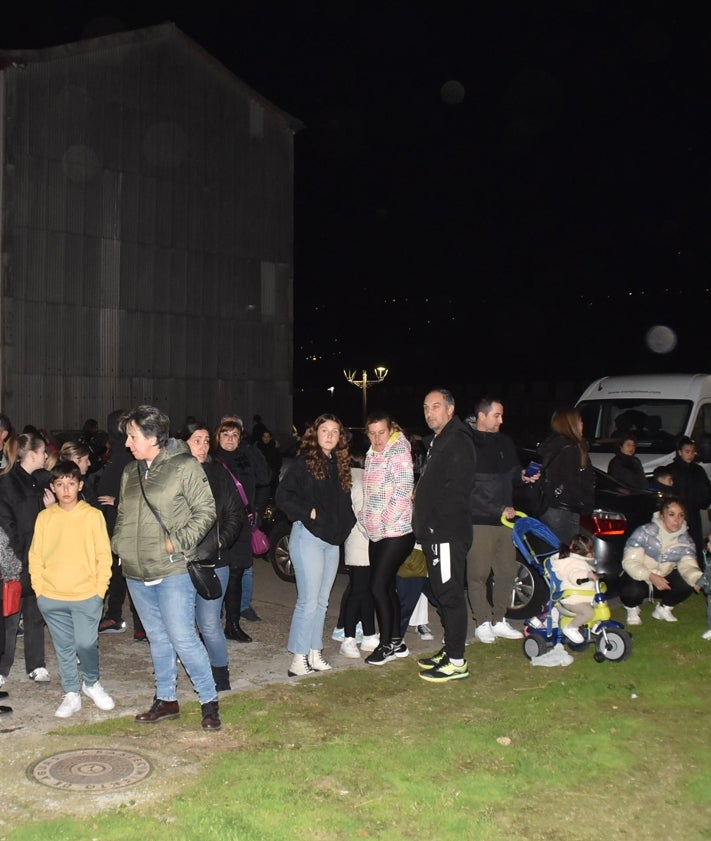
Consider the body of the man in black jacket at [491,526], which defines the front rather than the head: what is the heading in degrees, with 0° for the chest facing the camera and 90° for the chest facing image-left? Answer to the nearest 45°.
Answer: approximately 315°

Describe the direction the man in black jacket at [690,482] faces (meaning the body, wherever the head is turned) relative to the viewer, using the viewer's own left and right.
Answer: facing the viewer

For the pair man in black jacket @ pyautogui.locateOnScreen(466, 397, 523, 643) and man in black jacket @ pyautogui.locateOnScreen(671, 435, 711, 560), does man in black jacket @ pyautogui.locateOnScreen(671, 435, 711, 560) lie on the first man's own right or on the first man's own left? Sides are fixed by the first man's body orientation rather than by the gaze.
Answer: on the first man's own left

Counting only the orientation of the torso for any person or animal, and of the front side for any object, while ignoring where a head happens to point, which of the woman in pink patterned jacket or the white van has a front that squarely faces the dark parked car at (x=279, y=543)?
the white van

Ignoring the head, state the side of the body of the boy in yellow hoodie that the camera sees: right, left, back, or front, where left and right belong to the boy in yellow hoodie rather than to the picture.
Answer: front

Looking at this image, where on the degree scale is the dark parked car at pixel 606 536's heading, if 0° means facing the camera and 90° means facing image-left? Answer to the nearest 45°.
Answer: approximately 135°

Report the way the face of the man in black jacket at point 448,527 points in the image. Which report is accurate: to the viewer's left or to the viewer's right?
to the viewer's left

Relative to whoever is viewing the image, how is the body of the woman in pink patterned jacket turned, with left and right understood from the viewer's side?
facing the viewer and to the left of the viewer

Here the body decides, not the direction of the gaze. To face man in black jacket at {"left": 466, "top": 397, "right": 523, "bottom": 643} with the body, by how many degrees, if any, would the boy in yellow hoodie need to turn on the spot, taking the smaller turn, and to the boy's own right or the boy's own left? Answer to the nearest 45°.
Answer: approximately 90° to the boy's own left

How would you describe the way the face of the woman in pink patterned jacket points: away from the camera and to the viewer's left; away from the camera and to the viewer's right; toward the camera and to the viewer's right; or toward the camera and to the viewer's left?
toward the camera and to the viewer's left
